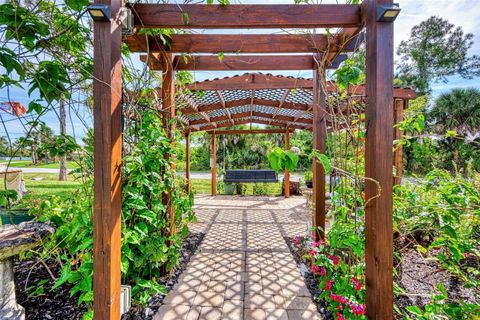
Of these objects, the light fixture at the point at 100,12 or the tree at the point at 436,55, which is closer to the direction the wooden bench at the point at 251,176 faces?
the light fixture

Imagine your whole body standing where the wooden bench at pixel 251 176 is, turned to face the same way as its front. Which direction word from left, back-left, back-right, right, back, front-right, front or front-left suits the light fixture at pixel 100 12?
front

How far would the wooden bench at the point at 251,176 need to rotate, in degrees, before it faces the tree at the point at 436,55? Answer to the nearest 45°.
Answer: approximately 135° to its left

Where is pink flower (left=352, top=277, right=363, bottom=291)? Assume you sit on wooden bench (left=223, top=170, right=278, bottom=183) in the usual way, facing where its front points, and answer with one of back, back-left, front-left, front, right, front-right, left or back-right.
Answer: front

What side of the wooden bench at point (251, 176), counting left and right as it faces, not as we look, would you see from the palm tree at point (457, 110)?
left

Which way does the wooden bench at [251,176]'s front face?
toward the camera

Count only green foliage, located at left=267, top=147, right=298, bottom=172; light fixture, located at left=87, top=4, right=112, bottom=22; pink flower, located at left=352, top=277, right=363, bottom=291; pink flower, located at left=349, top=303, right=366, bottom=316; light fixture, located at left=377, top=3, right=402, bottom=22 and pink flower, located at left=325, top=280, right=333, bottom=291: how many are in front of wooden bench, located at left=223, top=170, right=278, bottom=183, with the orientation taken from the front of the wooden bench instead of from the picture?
6

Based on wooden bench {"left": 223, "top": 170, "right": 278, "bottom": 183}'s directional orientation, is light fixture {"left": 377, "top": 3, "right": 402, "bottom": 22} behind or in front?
in front

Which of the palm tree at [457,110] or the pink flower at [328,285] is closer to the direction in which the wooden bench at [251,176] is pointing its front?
the pink flower

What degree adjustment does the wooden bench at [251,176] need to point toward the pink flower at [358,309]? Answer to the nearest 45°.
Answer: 0° — it already faces it
